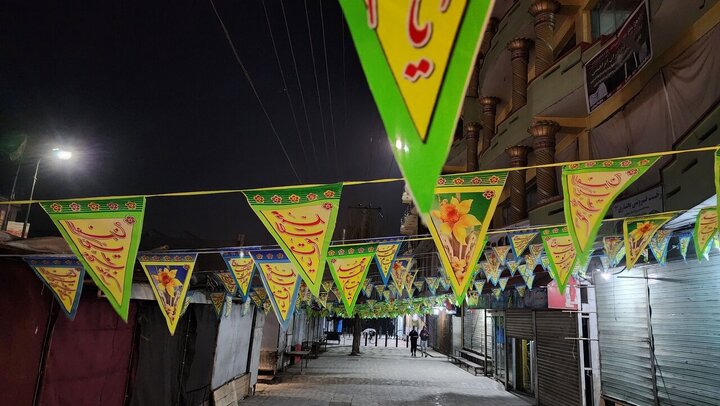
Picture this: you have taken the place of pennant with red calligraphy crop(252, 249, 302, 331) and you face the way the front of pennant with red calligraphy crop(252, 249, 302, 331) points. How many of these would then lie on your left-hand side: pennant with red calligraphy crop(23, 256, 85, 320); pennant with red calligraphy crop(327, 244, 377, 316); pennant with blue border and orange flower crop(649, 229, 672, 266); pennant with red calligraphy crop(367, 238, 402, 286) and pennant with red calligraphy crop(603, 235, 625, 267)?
4

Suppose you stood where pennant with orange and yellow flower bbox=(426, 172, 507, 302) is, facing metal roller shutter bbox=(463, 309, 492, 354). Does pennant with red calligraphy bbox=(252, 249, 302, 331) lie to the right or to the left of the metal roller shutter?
left

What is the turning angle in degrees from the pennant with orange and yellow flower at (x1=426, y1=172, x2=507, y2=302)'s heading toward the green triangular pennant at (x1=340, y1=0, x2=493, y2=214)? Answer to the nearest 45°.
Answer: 0° — it already faces it

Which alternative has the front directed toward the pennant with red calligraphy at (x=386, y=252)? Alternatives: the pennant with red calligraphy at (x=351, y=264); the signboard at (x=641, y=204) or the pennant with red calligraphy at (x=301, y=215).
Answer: the signboard

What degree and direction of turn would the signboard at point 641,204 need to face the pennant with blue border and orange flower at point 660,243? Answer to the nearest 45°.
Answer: approximately 45° to its left

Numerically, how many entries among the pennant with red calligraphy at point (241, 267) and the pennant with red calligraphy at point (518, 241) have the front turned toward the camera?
2

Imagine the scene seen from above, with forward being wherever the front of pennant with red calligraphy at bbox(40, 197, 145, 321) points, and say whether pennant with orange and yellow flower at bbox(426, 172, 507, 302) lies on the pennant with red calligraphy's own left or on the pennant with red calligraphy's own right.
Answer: on the pennant with red calligraphy's own left

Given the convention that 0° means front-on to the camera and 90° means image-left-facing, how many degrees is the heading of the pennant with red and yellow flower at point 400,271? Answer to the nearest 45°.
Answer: approximately 0°

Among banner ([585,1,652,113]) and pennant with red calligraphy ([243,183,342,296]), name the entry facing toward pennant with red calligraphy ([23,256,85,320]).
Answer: the banner
